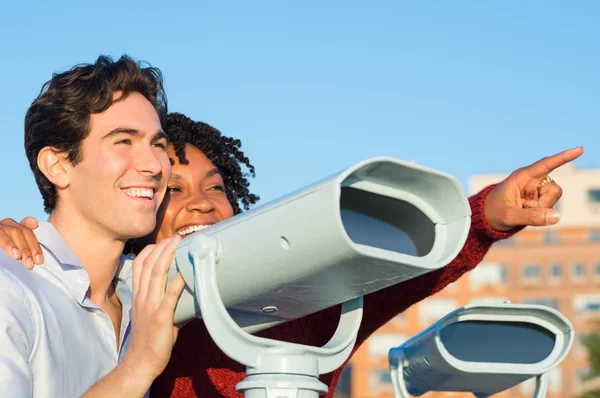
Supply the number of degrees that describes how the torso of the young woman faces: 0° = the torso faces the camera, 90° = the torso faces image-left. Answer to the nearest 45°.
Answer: approximately 0°

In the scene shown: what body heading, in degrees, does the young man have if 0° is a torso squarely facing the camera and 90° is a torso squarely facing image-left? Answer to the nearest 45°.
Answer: approximately 315°
